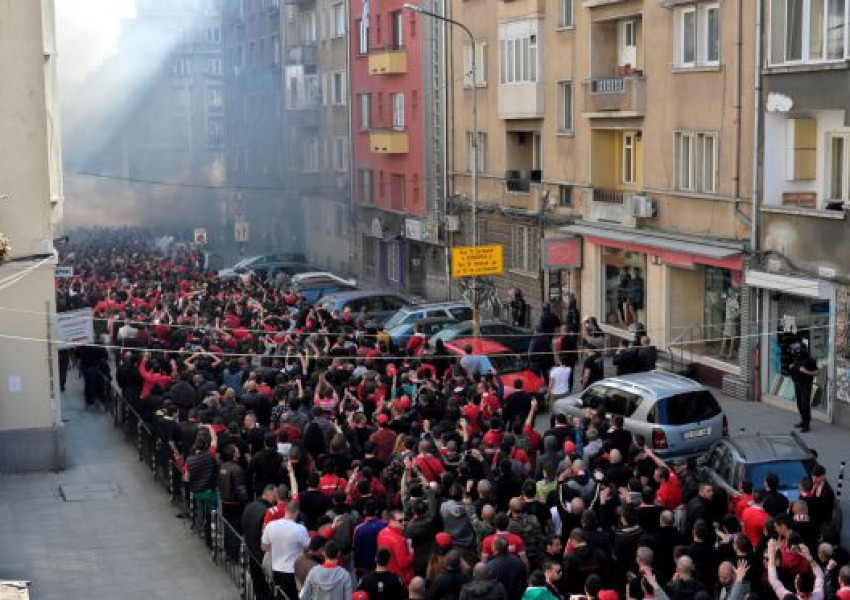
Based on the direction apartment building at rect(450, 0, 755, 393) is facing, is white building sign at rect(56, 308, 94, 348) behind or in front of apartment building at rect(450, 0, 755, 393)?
in front

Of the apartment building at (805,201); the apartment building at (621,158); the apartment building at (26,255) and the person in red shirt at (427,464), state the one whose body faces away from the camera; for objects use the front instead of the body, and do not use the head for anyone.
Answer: the person in red shirt

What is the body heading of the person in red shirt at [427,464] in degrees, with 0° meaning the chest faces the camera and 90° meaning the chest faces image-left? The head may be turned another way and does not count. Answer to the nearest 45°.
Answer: approximately 180°

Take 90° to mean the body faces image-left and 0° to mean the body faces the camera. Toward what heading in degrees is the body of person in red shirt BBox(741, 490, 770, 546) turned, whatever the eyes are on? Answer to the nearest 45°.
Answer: approximately 180°

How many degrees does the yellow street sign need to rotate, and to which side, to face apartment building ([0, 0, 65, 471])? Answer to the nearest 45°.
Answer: approximately 45° to its right

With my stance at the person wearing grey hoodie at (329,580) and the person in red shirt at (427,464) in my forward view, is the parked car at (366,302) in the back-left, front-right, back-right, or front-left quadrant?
front-left

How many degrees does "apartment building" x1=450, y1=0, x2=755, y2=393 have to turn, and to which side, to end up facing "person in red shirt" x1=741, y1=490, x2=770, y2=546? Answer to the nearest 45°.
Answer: approximately 45° to its left

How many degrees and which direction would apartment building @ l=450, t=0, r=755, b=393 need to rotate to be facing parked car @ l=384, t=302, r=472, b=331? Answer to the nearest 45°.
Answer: approximately 45° to its right

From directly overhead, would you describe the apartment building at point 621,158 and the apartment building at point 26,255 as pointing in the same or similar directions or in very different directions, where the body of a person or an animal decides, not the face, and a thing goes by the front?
very different directions

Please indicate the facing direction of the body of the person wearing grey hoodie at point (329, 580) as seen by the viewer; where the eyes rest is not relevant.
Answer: away from the camera

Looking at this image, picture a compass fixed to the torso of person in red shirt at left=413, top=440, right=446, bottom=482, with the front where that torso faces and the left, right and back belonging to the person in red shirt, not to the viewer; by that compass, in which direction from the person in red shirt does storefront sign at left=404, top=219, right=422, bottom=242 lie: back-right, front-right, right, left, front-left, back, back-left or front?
front

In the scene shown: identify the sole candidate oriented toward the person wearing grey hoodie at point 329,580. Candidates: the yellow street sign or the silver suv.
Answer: the yellow street sign

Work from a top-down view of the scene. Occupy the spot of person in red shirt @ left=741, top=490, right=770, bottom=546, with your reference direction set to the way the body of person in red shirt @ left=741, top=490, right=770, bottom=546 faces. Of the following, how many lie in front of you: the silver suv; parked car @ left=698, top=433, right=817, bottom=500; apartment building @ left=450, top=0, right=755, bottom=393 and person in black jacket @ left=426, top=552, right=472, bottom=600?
3

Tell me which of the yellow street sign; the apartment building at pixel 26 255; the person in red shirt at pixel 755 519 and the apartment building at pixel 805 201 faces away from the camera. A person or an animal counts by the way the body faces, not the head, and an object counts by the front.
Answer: the person in red shirt

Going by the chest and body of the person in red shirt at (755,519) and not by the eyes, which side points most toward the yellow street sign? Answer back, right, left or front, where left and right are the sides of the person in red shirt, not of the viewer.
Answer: front

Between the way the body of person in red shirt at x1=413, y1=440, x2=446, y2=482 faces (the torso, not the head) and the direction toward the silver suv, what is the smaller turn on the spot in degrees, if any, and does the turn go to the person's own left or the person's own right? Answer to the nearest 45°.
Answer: approximately 45° to the person's own right

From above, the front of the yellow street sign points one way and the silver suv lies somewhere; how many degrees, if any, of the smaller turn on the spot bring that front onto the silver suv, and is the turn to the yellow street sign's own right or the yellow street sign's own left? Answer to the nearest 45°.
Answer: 0° — it already faces it

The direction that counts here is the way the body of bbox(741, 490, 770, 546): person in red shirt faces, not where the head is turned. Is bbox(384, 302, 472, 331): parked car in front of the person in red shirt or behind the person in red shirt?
in front

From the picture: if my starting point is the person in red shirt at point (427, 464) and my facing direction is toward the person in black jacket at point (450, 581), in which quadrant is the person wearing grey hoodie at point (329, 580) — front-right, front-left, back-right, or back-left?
front-right

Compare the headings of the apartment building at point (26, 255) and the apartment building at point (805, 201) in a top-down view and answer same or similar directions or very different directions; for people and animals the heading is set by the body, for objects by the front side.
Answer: very different directions
